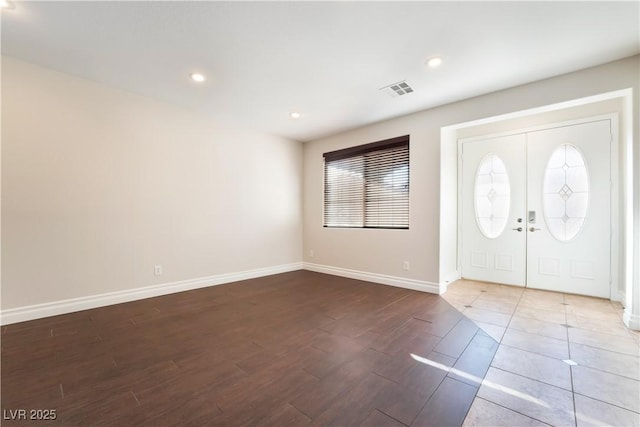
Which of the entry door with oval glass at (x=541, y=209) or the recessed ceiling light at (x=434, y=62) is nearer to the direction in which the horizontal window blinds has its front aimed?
the recessed ceiling light

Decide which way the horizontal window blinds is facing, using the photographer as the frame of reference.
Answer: facing the viewer and to the left of the viewer

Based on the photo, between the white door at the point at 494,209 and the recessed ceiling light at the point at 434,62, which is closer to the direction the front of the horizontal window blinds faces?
the recessed ceiling light

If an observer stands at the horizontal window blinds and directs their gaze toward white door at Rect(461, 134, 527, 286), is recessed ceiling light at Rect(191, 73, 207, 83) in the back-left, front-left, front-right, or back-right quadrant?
back-right

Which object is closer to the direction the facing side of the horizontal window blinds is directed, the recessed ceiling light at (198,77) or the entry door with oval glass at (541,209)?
the recessed ceiling light

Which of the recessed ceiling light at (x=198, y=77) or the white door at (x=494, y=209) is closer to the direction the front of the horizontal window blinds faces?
the recessed ceiling light

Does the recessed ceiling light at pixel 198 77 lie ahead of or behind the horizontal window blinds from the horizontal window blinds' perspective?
ahead

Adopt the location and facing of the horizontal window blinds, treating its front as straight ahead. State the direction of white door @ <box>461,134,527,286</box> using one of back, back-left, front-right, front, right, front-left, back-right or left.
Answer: back-left

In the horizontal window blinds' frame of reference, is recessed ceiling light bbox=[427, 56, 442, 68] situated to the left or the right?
on its left

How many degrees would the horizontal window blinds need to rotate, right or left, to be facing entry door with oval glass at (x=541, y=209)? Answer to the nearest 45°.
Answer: approximately 135° to its left
